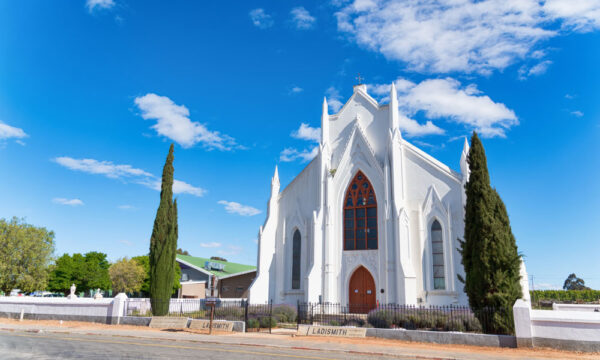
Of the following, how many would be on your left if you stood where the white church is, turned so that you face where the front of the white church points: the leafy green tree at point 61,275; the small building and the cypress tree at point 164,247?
0

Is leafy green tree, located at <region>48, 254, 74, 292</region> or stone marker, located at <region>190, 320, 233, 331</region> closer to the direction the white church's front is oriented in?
the stone marker

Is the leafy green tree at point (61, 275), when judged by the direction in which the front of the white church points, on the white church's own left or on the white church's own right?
on the white church's own right

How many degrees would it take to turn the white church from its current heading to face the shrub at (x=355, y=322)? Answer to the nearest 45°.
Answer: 0° — it already faces it

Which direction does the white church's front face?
toward the camera

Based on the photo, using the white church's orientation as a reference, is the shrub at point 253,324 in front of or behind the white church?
in front

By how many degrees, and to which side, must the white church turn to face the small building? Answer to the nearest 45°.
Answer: approximately 135° to its right

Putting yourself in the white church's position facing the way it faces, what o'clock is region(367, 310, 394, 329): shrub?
The shrub is roughly at 12 o'clock from the white church.

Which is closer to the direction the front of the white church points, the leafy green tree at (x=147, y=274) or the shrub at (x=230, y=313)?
the shrub

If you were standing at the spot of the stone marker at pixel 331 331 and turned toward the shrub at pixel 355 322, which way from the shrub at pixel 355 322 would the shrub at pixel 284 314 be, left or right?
left

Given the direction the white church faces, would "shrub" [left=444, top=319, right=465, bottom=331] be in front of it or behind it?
in front

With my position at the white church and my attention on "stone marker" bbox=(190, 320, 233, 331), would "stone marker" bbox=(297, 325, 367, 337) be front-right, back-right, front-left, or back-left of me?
front-left

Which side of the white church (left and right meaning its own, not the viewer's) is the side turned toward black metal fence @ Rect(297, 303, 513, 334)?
front
